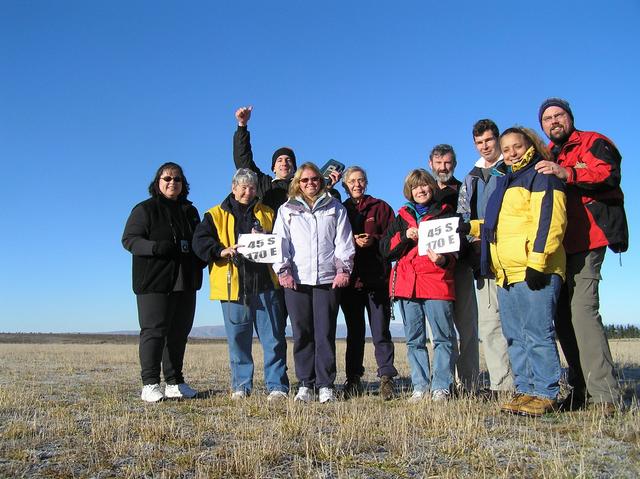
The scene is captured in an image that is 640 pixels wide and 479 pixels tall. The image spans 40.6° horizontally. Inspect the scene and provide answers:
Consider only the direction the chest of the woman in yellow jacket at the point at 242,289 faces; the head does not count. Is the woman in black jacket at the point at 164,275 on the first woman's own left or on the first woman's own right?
on the first woman's own right

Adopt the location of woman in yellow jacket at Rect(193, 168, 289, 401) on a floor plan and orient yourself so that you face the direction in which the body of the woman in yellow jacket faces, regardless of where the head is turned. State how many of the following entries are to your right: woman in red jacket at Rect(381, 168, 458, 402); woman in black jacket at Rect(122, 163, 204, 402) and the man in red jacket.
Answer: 1

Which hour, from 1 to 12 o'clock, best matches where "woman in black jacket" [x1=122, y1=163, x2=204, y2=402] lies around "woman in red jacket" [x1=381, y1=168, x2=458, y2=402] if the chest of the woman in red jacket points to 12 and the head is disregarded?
The woman in black jacket is roughly at 3 o'clock from the woman in red jacket.

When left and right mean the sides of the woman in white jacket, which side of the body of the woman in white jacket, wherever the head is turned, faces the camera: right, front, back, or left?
front

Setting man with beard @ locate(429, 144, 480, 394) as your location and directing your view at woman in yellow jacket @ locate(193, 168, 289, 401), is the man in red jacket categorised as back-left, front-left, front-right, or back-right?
back-left

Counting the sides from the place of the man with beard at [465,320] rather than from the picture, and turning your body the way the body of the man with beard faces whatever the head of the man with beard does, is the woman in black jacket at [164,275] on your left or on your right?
on your right

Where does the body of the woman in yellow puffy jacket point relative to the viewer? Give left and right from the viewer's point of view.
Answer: facing the viewer and to the left of the viewer

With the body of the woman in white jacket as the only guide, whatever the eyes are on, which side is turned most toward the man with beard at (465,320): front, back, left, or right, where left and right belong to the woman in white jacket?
left

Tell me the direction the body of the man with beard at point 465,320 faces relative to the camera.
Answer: toward the camera

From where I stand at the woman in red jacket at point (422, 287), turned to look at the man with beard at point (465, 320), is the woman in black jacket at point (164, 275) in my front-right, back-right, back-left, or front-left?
back-left

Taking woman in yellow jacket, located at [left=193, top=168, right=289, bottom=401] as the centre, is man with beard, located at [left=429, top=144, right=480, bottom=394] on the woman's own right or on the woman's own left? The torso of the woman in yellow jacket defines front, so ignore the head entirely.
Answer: on the woman's own left
